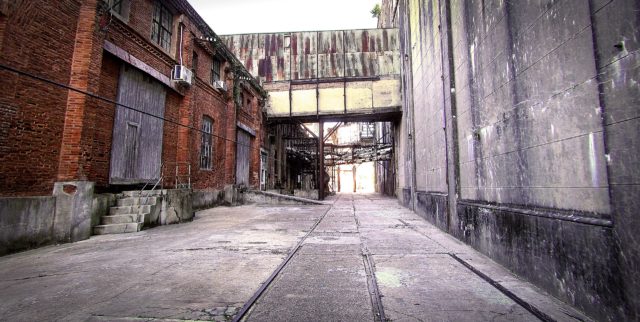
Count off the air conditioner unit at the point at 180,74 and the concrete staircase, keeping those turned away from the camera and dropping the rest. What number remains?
0

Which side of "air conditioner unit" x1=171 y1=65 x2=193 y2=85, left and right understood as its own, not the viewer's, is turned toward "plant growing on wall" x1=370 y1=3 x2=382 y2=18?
left

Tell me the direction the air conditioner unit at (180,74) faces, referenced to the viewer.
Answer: facing the viewer and to the right of the viewer

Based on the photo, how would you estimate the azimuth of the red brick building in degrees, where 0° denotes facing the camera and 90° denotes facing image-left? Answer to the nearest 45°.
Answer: approximately 315°

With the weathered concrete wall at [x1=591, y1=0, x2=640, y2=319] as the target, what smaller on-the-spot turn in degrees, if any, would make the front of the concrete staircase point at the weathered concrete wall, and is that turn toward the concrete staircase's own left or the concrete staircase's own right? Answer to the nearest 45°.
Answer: approximately 45° to the concrete staircase's own left

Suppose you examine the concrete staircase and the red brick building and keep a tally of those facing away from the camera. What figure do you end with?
0
